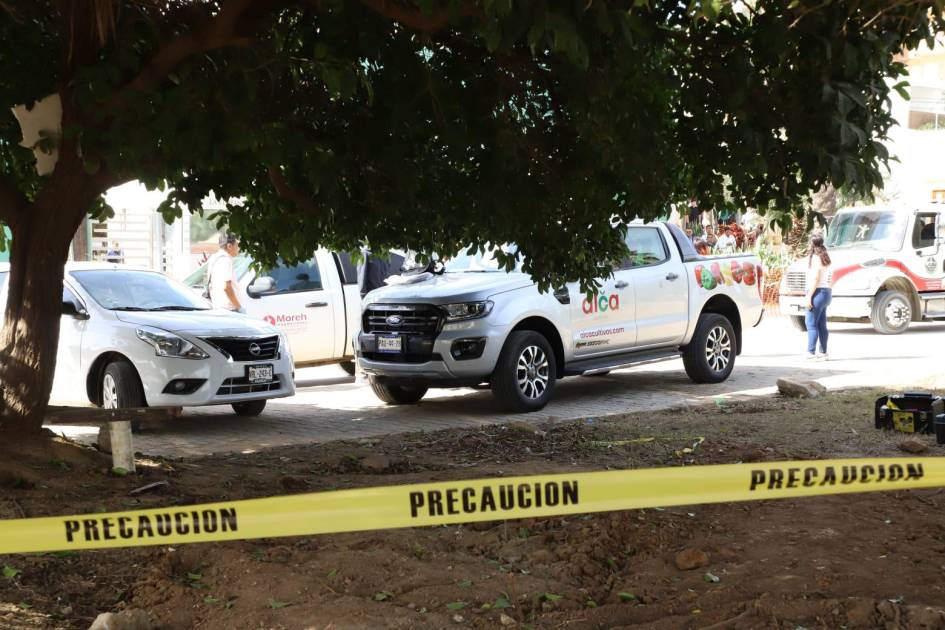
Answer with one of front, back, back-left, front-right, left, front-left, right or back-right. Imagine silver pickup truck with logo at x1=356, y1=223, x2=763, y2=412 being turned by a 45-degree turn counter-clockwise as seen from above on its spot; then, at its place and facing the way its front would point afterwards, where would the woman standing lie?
back-left

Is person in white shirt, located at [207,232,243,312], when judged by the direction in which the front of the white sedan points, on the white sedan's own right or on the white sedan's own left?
on the white sedan's own left

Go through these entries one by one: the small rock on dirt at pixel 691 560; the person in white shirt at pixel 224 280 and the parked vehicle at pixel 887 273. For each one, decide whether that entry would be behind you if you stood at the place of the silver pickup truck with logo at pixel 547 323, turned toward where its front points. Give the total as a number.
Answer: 1

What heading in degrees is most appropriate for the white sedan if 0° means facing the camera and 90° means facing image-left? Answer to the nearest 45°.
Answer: approximately 315°

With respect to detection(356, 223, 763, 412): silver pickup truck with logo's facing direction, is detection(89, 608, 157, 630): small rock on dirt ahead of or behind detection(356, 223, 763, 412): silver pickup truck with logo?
ahead

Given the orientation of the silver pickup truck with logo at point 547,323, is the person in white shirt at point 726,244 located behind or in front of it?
behind

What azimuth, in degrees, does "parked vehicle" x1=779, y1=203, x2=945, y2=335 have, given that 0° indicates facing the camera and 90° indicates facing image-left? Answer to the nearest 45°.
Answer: approximately 45°

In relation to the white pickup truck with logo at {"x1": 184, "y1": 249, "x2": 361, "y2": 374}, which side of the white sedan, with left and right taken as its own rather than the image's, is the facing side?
left

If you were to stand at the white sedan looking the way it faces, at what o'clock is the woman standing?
The woman standing is roughly at 10 o'clock from the white sedan.

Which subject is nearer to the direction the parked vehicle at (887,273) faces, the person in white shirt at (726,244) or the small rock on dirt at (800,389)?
the small rock on dirt

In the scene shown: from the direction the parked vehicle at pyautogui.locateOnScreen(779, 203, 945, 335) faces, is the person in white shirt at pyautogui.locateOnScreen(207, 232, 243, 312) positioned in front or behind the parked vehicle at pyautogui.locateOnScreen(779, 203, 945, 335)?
in front

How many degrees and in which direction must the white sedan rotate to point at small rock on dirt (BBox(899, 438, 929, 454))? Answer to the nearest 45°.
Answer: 0° — it already faces it

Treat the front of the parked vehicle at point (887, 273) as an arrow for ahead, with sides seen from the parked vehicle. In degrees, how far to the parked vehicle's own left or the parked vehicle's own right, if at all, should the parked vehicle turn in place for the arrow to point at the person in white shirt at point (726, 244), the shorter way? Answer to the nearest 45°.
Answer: approximately 90° to the parked vehicle's own right

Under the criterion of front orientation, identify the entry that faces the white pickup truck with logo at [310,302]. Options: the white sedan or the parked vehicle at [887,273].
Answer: the parked vehicle

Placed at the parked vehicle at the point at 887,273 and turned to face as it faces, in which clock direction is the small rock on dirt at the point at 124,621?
The small rock on dirt is roughly at 11 o'clock from the parked vehicle.
